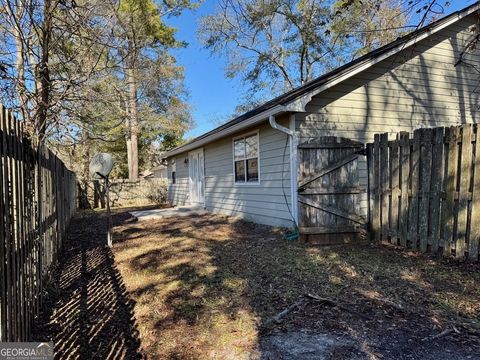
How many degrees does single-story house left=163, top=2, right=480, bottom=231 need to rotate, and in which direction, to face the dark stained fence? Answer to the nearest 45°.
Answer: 0° — it already faces it

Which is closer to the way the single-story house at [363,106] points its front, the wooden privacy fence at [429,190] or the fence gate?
the fence gate

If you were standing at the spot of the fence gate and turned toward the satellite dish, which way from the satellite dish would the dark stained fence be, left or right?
left

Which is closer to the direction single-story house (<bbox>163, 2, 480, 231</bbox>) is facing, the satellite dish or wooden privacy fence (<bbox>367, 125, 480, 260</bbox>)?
the satellite dish

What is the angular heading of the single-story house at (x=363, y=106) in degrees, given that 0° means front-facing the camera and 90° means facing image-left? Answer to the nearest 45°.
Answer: approximately 45°

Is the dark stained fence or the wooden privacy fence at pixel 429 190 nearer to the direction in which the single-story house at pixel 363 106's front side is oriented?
the dark stained fence

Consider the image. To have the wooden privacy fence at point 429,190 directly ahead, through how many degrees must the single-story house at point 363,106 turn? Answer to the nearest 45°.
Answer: approximately 45° to its left
